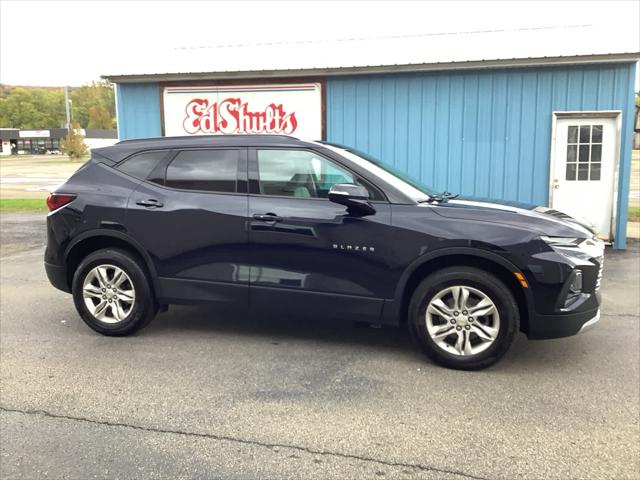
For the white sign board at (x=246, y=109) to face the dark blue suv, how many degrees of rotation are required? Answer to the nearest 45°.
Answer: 0° — it already faces it

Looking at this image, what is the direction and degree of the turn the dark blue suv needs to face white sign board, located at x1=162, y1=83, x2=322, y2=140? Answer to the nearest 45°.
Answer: approximately 90° to its left

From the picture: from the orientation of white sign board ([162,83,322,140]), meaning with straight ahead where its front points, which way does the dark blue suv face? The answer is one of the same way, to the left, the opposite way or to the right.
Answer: to the left

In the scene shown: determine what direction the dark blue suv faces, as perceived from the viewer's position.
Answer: facing to the right of the viewer

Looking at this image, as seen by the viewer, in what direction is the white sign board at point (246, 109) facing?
toward the camera

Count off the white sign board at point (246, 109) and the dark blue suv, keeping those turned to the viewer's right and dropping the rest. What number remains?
1
